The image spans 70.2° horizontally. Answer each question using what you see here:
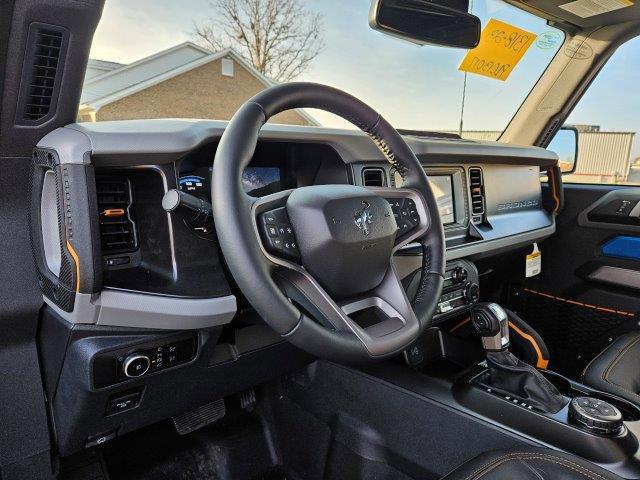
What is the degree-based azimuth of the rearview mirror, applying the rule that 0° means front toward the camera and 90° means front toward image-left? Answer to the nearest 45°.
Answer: approximately 0°

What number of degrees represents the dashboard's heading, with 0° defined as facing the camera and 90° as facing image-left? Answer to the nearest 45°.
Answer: approximately 315°

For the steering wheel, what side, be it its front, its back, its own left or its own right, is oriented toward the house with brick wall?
back

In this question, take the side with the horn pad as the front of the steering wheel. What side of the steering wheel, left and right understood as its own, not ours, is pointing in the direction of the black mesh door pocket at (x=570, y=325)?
left

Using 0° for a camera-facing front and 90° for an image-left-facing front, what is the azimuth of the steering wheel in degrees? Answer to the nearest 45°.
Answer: approximately 315°

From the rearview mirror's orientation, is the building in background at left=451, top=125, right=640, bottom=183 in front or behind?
behind
